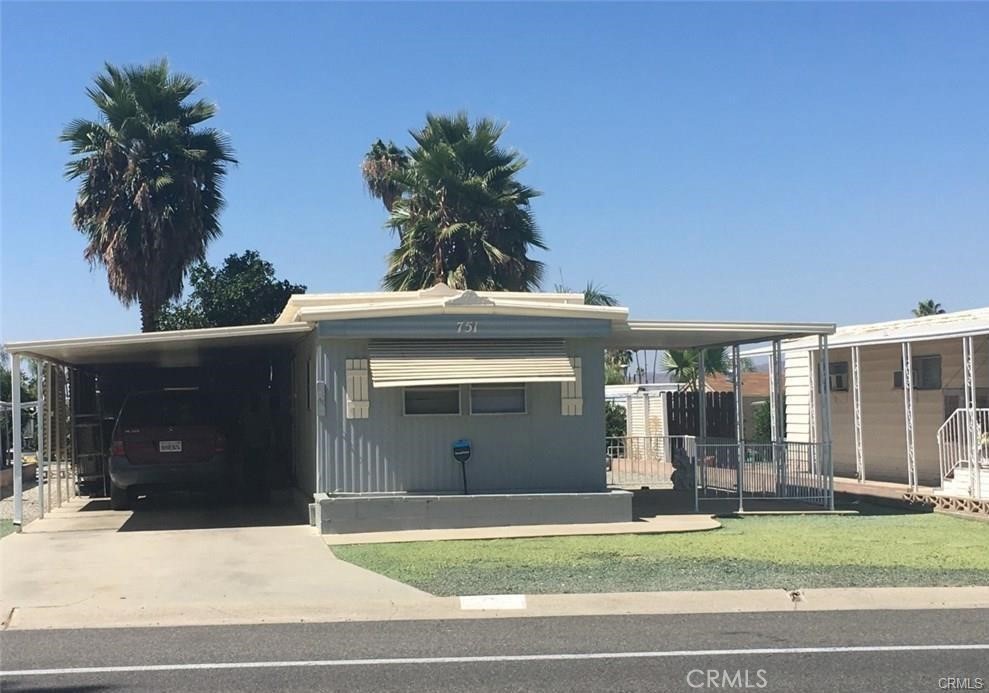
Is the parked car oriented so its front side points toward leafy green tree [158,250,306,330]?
yes

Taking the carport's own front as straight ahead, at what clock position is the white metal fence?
The white metal fence is roughly at 10 o'clock from the carport.

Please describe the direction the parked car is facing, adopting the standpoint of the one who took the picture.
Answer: facing away from the viewer

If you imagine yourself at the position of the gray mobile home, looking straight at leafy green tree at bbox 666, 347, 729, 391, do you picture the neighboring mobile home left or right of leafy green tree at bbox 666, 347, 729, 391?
right

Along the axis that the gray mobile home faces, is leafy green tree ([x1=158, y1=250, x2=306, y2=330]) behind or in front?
behind

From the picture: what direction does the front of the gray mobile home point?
toward the camera

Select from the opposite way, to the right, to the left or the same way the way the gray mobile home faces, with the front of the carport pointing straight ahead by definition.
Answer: the same way

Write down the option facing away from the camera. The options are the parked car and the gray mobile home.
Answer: the parked car

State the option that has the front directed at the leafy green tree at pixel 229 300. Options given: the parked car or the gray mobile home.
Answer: the parked car

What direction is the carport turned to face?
toward the camera

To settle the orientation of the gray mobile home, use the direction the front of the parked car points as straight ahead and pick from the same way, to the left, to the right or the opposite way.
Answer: the opposite way

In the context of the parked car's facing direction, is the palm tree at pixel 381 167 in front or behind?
in front

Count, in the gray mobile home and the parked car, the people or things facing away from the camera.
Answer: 1

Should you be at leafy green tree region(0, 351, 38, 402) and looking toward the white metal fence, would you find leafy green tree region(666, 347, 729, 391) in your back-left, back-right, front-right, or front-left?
front-left

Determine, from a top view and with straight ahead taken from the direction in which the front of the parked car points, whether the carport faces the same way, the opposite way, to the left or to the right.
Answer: the opposite way
